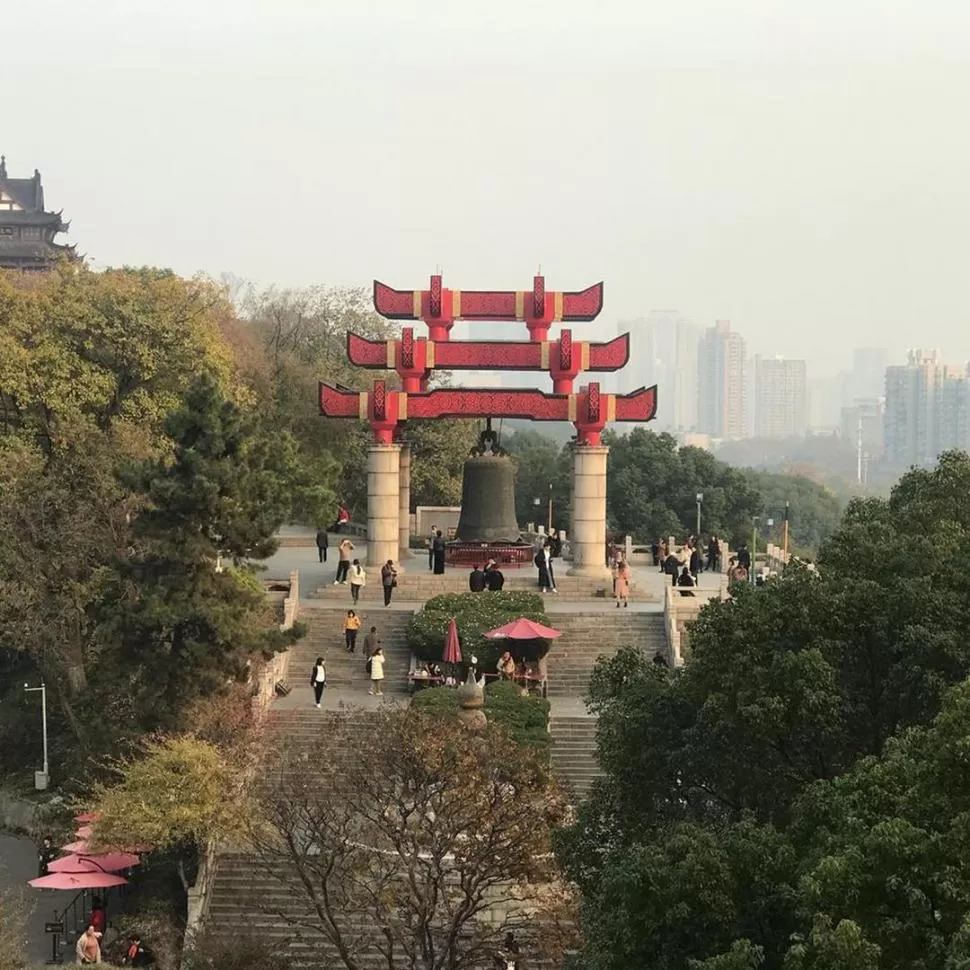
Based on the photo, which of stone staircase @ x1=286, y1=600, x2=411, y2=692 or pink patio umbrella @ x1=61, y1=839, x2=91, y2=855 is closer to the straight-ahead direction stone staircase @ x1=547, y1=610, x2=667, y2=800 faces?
the pink patio umbrella

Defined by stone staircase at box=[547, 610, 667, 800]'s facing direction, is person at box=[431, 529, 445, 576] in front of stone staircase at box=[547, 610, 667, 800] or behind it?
behind

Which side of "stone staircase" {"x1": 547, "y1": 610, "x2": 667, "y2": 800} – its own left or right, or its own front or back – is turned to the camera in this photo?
front

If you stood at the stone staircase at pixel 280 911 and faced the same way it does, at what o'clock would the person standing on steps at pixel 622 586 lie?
The person standing on steps is roughly at 7 o'clock from the stone staircase.

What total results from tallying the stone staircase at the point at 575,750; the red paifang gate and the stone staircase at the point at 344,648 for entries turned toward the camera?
3

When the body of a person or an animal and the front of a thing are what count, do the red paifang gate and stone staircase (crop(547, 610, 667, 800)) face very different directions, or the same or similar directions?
same or similar directions

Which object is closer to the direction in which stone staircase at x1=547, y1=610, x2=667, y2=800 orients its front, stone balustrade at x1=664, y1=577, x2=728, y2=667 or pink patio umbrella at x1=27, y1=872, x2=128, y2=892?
the pink patio umbrella

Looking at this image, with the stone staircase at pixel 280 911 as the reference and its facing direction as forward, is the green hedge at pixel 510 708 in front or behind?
behind

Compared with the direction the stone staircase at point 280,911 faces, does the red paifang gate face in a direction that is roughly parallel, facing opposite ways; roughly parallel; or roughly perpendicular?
roughly parallel

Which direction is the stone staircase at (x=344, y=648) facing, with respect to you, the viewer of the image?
facing the viewer

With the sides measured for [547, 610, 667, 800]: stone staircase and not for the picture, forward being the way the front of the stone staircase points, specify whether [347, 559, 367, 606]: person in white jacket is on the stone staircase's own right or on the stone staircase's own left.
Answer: on the stone staircase's own right

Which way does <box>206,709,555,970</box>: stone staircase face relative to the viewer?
toward the camera

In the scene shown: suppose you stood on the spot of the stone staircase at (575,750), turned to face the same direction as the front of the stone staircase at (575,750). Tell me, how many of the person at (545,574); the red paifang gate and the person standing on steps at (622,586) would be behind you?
3

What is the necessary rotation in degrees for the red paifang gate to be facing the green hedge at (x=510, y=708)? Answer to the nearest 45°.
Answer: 0° — it already faces it

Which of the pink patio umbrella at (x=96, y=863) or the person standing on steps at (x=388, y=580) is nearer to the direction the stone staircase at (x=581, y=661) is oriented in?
the pink patio umbrella

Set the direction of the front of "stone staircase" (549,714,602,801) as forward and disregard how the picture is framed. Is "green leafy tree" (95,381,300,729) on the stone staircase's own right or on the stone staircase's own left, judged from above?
on the stone staircase's own right

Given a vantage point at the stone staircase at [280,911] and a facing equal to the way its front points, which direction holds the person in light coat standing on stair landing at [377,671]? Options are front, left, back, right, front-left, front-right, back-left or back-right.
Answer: back

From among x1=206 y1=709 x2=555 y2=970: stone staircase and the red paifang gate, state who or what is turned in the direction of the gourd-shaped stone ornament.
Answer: the red paifang gate

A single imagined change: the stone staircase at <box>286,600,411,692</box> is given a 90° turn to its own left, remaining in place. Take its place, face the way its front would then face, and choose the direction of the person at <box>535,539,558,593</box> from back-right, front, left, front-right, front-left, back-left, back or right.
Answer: front-left
